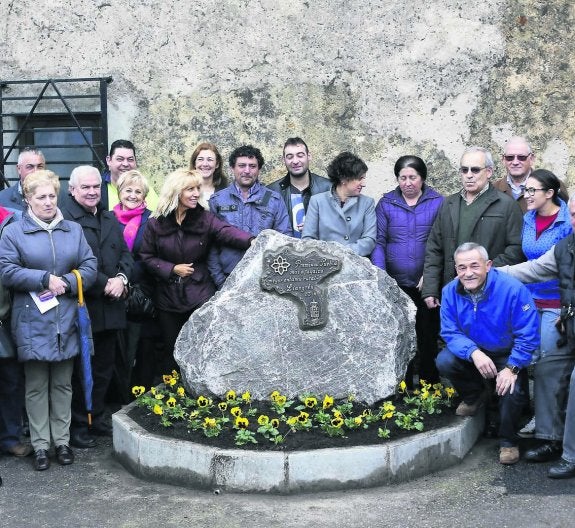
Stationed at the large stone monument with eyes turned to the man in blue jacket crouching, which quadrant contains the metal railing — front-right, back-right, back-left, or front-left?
back-left

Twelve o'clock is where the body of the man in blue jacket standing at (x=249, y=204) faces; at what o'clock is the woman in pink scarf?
The woman in pink scarf is roughly at 3 o'clock from the man in blue jacket standing.

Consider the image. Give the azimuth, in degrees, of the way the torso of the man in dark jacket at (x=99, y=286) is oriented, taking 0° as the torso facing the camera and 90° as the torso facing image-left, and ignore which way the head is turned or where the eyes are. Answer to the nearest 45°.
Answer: approximately 315°

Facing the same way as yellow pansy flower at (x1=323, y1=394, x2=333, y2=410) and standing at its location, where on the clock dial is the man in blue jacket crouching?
The man in blue jacket crouching is roughly at 9 o'clock from the yellow pansy flower.

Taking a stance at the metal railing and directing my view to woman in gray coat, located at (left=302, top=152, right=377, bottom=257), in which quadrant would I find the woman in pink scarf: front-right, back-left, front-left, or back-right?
front-right

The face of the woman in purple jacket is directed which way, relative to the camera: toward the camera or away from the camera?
toward the camera

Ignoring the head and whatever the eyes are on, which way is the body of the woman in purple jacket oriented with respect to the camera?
toward the camera

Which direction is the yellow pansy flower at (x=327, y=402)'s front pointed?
toward the camera

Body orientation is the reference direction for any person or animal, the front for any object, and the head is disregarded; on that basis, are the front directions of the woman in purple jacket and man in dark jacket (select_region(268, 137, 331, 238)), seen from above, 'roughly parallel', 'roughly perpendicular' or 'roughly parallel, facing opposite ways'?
roughly parallel

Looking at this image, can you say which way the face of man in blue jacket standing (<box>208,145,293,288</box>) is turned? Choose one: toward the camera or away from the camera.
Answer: toward the camera

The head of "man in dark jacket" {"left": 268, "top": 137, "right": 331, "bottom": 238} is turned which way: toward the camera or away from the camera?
toward the camera

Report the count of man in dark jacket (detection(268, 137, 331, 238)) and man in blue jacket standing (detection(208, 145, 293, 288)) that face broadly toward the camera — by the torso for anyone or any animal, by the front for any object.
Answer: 2

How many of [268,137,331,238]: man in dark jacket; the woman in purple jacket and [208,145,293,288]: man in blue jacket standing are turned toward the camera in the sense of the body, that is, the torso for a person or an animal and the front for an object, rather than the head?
3

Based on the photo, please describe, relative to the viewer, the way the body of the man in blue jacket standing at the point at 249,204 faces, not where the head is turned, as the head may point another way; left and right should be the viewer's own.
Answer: facing the viewer

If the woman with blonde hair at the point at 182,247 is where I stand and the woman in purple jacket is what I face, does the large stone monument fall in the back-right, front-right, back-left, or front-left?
front-right

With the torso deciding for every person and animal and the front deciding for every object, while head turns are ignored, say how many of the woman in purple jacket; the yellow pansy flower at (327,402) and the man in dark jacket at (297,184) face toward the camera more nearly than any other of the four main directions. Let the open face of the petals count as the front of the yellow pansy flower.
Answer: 3
